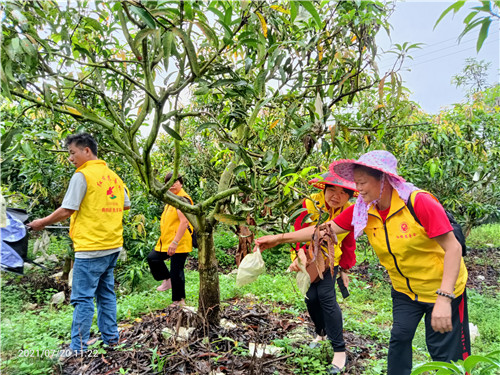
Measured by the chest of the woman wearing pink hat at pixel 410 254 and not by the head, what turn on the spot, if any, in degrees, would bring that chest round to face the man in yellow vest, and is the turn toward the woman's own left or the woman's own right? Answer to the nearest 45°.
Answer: approximately 45° to the woman's own right

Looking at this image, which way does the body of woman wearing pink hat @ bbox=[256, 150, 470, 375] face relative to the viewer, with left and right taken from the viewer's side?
facing the viewer and to the left of the viewer

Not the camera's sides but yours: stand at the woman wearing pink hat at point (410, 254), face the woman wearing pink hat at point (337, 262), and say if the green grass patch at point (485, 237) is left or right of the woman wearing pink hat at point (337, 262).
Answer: right

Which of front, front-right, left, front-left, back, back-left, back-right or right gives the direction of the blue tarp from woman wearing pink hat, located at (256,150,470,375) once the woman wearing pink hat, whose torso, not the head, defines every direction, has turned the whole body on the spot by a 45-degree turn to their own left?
right

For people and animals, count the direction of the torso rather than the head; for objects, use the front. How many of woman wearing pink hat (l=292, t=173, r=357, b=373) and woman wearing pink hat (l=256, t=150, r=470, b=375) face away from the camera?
0

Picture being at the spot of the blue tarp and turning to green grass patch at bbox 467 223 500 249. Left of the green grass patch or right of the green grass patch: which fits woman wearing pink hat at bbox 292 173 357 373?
right
